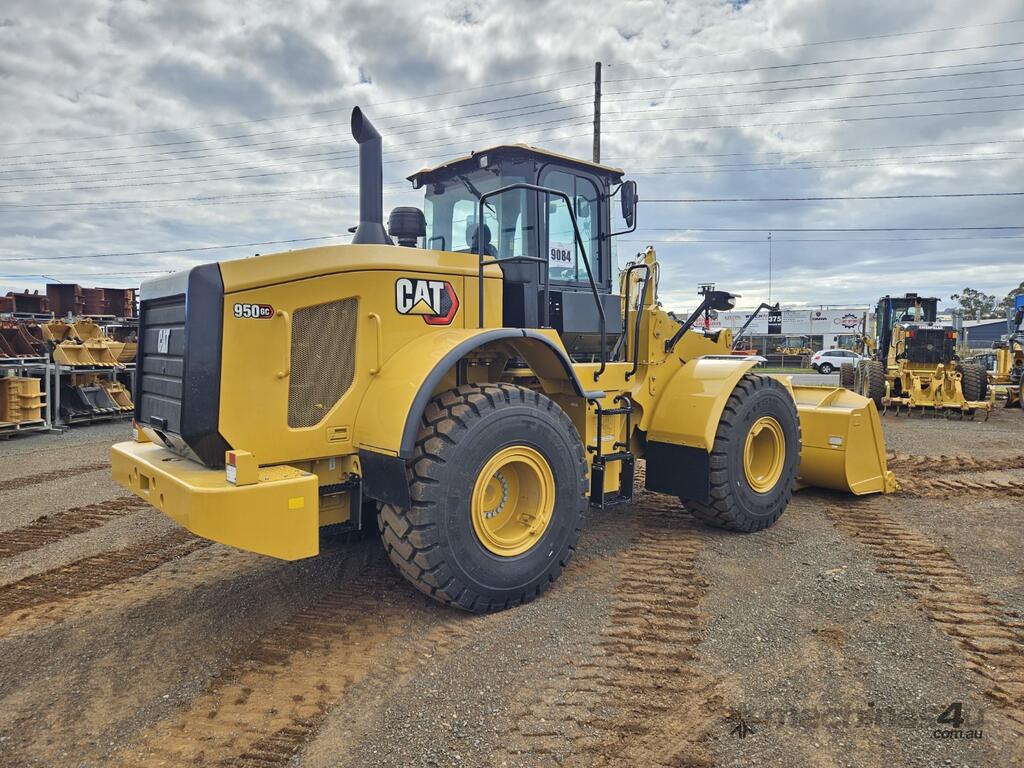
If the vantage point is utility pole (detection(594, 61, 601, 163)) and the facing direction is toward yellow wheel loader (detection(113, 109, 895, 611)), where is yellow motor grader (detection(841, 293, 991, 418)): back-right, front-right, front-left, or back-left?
front-left

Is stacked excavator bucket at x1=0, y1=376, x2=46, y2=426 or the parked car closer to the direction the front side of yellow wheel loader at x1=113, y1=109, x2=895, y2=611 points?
the parked car

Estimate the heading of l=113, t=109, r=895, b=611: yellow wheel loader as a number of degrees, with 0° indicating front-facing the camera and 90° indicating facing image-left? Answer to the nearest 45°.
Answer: approximately 225°

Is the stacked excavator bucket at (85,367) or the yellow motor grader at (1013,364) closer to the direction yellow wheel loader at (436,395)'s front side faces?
the yellow motor grader

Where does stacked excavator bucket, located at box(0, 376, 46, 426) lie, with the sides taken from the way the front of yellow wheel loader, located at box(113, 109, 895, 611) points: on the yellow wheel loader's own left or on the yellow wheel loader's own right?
on the yellow wheel loader's own left

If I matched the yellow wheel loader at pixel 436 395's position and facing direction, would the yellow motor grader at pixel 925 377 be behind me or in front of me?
in front

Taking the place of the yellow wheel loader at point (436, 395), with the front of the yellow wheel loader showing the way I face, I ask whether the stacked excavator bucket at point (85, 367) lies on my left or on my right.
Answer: on my left

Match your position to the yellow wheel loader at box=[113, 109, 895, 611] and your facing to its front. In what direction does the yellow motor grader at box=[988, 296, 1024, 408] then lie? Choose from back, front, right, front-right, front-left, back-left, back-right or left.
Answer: front

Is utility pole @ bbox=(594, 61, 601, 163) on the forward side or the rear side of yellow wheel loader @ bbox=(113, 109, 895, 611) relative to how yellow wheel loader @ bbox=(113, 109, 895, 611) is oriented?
on the forward side

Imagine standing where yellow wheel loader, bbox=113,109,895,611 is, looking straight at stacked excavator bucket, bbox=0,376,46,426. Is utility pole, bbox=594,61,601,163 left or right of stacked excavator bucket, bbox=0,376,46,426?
right
